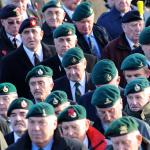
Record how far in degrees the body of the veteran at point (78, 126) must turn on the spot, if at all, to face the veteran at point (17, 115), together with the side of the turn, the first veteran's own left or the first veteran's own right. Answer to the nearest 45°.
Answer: approximately 90° to the first veteran's own right

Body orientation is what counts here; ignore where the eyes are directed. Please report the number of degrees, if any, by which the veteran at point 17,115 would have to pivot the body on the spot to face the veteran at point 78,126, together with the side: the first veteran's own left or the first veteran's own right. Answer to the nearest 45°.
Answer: approximately 45° to the first veteran's own left

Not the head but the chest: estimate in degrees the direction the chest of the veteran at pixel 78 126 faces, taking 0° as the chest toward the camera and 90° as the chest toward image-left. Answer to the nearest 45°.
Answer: approximately 45°

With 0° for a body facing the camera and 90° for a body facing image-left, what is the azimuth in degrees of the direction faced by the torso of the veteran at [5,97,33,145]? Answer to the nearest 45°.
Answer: approximately 0°
